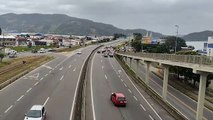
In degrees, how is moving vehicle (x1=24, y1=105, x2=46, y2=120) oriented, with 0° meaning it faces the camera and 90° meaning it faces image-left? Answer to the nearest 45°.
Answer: approximately 45°
